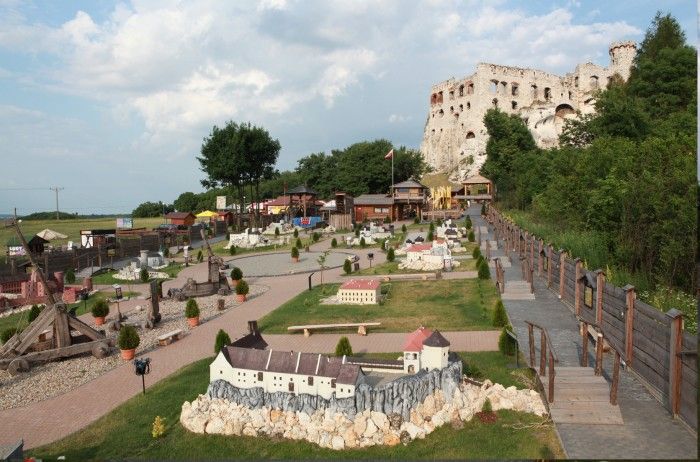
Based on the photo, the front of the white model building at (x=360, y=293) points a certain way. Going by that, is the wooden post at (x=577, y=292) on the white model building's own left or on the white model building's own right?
on the white model building's own left

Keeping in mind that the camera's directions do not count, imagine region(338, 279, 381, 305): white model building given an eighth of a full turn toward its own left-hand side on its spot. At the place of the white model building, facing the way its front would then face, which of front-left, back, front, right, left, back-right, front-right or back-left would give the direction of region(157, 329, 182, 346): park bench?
right

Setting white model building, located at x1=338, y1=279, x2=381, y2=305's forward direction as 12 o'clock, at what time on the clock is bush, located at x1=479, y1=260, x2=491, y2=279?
The bush is roughly at 8 o'clock from the white model building.

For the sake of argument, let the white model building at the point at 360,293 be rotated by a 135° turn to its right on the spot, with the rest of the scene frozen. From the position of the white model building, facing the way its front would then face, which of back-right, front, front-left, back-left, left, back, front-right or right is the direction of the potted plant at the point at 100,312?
front-left

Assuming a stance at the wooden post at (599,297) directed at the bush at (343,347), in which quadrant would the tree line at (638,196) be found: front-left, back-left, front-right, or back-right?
back-right

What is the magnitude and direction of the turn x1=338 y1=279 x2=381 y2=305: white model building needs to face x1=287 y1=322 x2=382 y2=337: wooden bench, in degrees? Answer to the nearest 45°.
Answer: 0° — it already faces it

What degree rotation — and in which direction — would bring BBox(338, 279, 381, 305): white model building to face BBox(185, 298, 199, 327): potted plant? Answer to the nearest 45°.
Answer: approximately 90° to its right

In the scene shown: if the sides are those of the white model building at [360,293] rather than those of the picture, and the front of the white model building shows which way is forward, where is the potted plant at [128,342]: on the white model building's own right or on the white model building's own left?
on the white model building's own right

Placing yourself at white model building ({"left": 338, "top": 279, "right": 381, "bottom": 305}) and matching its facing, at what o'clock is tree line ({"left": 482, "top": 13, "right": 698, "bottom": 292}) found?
The tree line is roughly at 9 o'clock from the white model building.

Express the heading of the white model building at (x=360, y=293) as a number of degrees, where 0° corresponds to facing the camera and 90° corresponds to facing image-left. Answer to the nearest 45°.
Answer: approximately 0°

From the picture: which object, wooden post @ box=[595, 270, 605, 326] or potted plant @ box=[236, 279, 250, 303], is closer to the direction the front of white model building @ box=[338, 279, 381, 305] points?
the wooden post

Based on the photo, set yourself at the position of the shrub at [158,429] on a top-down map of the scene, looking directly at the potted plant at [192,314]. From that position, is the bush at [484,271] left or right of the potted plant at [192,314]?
right

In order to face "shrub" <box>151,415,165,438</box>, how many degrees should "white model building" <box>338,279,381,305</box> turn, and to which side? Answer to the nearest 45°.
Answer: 0° — it already faces it

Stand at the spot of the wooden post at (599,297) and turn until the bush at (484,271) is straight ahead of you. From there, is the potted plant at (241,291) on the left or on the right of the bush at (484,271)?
left

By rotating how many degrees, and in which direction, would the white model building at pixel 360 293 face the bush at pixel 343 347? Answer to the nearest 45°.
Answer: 0° — it already faces it
